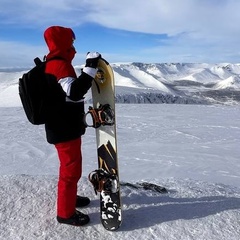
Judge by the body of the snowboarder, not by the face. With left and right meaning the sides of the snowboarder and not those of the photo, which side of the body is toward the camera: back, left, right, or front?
right
